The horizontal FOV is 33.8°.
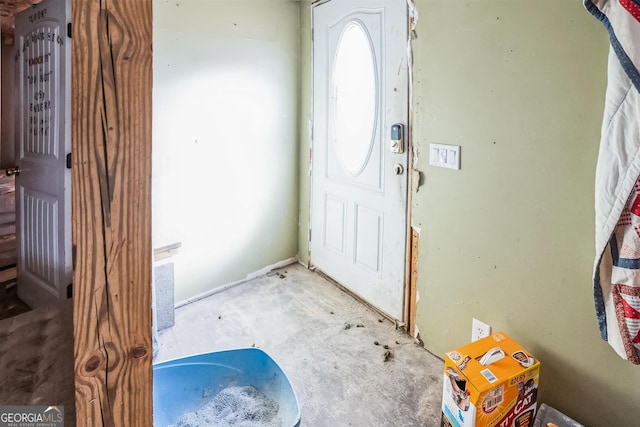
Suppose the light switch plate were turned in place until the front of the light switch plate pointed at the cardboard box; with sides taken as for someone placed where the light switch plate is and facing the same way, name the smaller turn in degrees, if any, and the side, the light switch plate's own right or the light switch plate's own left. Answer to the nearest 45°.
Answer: approximately 45° to the light switch plate's own left

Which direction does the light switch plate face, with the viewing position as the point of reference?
facing the viewer and to the left of the viewer

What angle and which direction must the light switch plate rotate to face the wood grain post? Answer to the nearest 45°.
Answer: approximately 45° to its left

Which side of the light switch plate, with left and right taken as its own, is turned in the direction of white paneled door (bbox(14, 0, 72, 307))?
front
